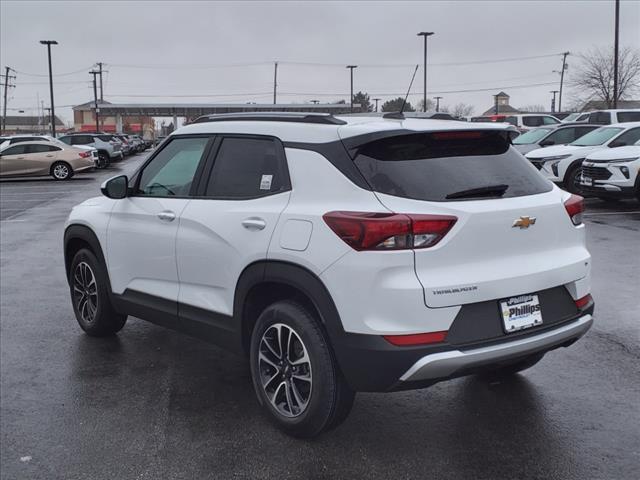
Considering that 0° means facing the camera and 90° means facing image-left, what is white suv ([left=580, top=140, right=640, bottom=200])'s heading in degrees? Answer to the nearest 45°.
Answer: approximately 45°

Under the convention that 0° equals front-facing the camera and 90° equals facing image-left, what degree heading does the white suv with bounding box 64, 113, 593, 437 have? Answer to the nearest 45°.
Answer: approximately 135°

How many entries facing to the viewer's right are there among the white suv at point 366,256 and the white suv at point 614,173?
0

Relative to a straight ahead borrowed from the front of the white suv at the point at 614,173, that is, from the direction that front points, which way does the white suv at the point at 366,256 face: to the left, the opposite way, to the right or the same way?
to the right

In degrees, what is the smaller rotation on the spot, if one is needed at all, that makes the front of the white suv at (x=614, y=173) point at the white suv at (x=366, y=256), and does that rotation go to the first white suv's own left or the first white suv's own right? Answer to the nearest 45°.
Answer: approximately 45° to the first white suv's own left

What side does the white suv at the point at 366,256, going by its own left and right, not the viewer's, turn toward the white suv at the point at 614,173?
right
